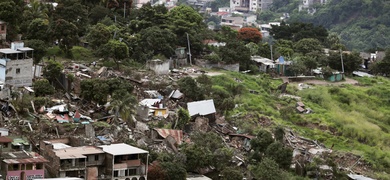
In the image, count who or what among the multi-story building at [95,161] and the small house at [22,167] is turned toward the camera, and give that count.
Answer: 2

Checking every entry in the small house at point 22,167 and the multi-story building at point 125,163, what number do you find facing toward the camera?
2

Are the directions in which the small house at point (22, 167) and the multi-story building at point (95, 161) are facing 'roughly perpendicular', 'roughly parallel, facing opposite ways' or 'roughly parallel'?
roughly parallel

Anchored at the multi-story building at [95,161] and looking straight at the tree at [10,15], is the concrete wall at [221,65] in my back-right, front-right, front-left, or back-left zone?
front-right

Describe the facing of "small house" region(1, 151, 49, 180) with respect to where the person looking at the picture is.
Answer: facing the viewer

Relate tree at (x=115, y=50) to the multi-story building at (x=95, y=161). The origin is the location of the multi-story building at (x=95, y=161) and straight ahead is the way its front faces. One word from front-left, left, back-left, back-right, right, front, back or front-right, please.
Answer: back

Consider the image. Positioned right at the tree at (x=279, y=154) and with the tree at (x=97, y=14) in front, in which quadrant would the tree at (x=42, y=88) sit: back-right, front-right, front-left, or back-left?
front-left

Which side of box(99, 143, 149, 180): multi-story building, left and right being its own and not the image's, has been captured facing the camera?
front

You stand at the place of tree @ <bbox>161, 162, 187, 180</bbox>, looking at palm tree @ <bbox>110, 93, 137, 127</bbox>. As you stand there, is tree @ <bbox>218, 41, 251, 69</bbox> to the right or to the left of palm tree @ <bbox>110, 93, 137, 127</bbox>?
right

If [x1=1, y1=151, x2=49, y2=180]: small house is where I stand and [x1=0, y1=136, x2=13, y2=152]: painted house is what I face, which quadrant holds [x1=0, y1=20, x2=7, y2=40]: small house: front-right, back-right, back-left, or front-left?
front-right

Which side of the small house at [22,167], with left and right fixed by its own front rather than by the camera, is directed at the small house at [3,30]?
back

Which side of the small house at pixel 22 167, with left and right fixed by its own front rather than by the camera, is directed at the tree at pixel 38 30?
back

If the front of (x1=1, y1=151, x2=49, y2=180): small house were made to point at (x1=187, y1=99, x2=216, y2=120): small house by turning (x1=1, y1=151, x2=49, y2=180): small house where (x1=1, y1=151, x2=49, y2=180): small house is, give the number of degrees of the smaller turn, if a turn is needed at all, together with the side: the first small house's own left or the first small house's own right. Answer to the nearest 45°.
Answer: approximately 135° to the first small house's own left

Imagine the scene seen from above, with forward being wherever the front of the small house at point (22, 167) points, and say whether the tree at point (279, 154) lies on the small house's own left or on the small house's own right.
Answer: on the small house's own left

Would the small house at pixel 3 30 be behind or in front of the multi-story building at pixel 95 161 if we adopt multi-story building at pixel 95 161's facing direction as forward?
behind

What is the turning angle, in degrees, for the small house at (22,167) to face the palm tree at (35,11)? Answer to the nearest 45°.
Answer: approximately 180°

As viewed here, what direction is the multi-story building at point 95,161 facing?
toward the camera
